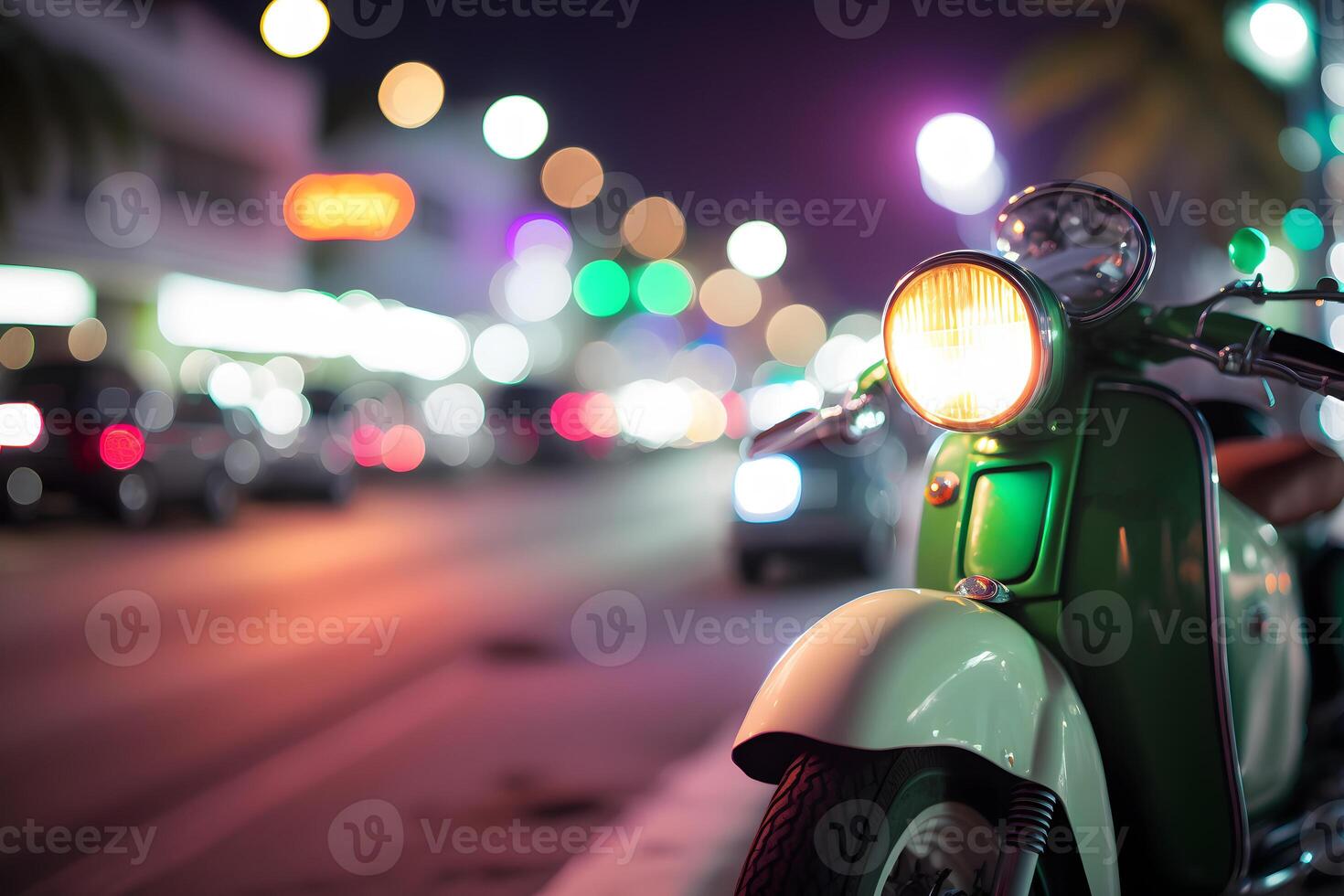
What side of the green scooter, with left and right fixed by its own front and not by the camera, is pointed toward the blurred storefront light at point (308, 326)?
right

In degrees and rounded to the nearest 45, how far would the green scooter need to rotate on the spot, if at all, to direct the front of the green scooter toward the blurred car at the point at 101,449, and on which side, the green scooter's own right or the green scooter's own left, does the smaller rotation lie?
approximately 90° to the green scooter's own right

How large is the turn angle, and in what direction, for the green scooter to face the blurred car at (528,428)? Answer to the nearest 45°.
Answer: approximately 90° to its right

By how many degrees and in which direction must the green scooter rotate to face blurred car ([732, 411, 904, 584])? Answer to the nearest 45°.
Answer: approximately 135° to its right

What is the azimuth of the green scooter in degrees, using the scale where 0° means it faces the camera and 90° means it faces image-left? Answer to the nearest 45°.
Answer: approximately 45°

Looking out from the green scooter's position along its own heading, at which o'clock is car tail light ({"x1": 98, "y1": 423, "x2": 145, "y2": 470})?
The car tail light is roughly at 3 o'clock from the green scooter.

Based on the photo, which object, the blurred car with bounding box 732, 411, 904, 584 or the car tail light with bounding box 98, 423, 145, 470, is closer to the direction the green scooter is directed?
the car tail light

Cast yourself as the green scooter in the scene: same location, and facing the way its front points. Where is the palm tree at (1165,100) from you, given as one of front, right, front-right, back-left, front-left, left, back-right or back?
back-right

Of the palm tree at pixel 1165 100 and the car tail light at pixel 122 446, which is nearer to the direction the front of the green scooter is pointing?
the car tail light
